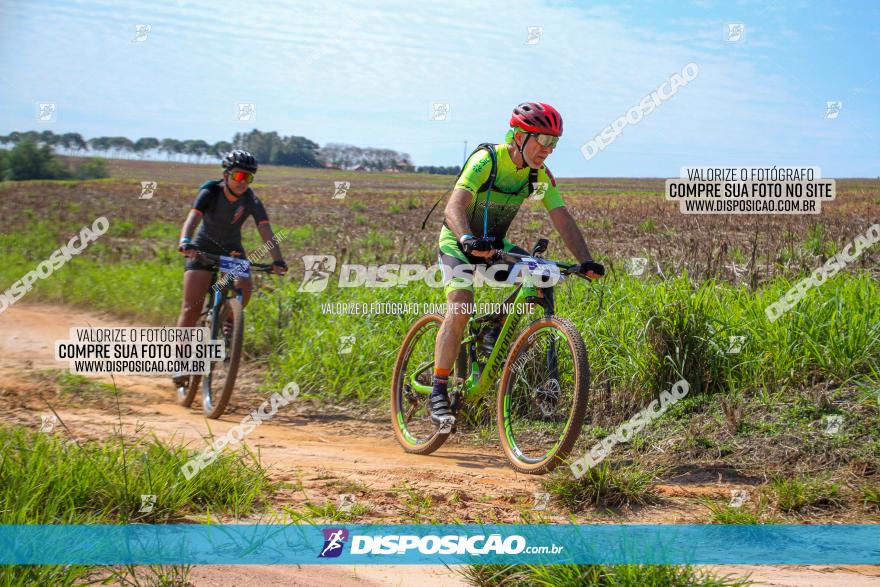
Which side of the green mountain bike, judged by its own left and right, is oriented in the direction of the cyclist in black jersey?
back

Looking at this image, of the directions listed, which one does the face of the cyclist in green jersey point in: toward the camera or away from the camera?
toward the camera

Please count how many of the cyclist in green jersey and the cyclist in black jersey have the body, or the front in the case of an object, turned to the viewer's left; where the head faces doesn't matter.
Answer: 0

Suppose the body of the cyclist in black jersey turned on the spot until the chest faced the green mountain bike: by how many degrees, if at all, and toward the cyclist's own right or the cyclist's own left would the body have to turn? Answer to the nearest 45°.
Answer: approximately 45° to the cyclist's own left

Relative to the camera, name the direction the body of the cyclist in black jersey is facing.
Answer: toward the camera

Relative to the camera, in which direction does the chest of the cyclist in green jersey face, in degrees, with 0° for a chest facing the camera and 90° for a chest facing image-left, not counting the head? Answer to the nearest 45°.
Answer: approximately 315°

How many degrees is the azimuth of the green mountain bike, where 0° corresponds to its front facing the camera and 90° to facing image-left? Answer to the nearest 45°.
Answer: approximately 315°

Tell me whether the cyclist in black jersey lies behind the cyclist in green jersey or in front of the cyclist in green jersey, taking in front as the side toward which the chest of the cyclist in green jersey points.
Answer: behind
